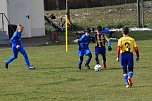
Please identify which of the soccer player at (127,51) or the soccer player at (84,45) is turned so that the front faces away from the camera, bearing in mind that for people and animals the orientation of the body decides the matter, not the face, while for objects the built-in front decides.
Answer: the soccer player at (127,51)

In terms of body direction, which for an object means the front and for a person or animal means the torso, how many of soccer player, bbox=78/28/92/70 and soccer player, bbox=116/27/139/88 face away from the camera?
1

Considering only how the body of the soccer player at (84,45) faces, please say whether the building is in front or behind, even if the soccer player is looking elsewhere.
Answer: behind

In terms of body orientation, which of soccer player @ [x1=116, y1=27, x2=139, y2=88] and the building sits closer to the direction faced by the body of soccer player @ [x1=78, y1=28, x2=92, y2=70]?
the soccer player

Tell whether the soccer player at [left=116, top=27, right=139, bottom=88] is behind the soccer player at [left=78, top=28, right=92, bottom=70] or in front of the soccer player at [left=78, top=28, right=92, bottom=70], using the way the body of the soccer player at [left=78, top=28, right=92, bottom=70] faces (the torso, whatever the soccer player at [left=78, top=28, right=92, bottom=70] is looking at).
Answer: in front

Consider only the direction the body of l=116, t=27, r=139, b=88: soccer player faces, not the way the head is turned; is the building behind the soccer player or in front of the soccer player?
in front

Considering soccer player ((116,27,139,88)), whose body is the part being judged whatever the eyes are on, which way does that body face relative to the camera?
away from the camera

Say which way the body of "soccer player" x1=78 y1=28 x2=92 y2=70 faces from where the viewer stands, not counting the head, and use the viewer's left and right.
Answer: facing the viewer and to the right of the viewer
